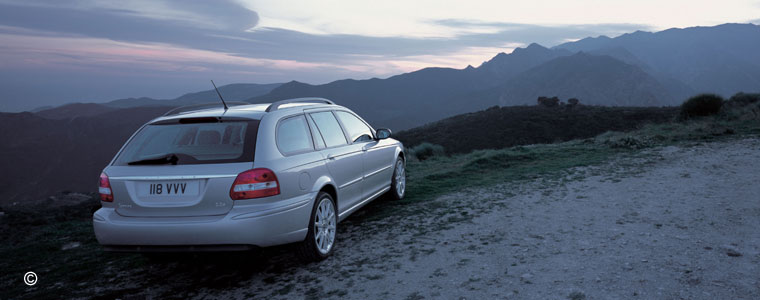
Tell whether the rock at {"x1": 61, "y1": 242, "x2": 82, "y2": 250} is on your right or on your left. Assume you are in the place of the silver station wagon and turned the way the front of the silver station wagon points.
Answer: on your left

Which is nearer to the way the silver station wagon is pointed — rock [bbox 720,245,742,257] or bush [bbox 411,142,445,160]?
the bush

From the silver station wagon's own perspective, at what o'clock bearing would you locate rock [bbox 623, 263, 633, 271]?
The rock is roughly at 2 o'clock from the silver station wagon.

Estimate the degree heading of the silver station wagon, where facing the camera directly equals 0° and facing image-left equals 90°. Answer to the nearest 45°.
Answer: approximately 225°

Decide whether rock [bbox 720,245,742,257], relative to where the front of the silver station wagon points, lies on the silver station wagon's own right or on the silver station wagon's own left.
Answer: on the silver station wagon's own right

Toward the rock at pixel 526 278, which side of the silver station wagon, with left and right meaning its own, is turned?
right

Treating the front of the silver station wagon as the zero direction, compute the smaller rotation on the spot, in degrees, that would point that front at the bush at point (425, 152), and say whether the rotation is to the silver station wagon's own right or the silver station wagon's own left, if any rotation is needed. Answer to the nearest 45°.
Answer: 0° — it already faces it

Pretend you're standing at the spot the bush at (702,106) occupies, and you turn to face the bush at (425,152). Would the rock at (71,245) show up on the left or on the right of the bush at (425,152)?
left
